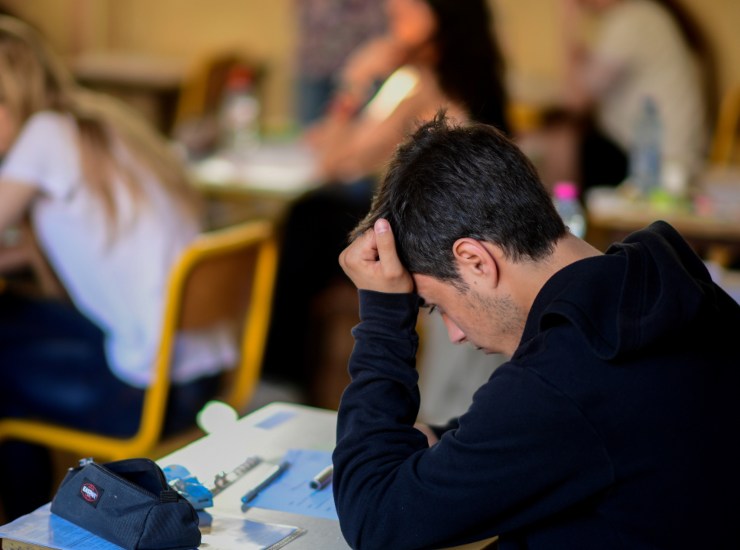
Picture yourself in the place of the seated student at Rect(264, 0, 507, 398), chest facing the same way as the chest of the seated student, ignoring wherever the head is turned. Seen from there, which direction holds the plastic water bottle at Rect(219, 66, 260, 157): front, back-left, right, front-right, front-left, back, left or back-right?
front-right

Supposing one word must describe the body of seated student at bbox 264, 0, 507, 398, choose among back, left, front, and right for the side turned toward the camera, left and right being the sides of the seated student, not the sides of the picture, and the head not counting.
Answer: left

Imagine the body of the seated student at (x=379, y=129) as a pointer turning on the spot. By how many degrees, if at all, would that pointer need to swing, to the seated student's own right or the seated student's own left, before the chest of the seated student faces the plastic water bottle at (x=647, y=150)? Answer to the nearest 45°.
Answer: approximately 135° to the seated student's own right

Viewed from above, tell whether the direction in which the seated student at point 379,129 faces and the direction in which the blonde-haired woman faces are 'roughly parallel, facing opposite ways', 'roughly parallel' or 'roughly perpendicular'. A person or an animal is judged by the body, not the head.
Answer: roughly parallel

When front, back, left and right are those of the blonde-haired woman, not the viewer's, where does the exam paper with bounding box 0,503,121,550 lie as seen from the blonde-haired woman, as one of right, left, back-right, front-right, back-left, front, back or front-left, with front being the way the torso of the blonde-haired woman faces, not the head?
left

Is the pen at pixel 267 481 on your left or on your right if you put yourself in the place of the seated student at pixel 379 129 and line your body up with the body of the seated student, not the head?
on your left

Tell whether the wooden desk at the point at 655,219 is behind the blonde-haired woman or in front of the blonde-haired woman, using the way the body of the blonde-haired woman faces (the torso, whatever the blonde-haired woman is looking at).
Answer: behind

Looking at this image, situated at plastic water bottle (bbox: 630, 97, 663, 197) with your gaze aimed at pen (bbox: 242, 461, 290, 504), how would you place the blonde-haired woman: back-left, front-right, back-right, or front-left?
front-right

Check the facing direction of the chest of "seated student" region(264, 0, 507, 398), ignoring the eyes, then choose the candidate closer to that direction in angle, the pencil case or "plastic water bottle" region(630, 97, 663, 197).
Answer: the pencil case

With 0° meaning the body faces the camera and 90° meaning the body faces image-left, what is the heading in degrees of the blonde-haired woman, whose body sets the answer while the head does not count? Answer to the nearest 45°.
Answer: approximately 90°

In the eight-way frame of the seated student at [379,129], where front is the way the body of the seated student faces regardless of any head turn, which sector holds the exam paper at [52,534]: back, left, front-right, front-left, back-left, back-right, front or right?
left

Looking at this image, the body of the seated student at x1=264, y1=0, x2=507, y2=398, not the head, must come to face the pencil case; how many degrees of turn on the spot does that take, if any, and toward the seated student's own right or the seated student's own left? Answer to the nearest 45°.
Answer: approximately 90° to the seated student's own left

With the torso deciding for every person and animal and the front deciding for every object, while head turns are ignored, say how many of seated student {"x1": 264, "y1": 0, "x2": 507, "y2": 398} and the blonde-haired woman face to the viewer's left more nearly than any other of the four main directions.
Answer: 2
